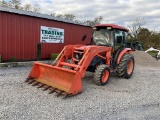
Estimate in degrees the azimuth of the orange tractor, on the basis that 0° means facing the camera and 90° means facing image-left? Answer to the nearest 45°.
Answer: approximately 45°

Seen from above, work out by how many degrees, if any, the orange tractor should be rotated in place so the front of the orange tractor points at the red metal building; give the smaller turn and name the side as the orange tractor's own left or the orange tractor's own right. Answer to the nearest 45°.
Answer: approximately 90° to the orange tractor's own right
